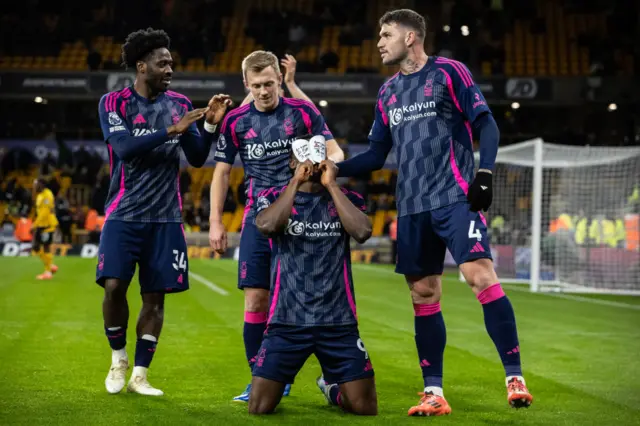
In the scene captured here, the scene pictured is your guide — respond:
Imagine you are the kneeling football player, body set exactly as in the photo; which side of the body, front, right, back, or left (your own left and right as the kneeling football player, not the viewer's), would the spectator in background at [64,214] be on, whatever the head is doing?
back

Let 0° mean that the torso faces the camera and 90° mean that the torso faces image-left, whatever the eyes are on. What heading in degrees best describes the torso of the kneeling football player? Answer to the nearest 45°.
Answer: approximately 0°

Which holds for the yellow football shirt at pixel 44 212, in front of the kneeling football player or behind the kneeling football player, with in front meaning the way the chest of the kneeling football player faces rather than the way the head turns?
behind
